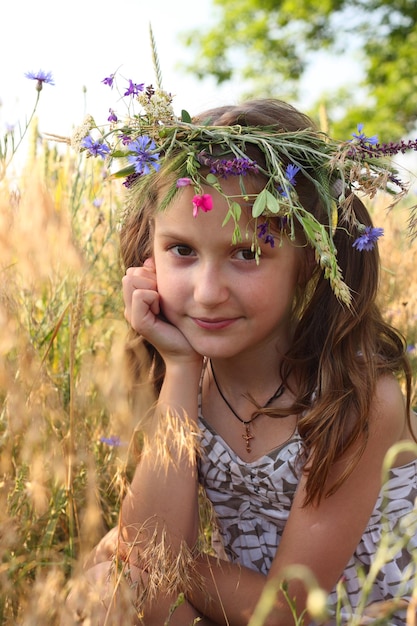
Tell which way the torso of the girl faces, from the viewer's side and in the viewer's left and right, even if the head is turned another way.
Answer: facing the viewer and to the left of the viewer
